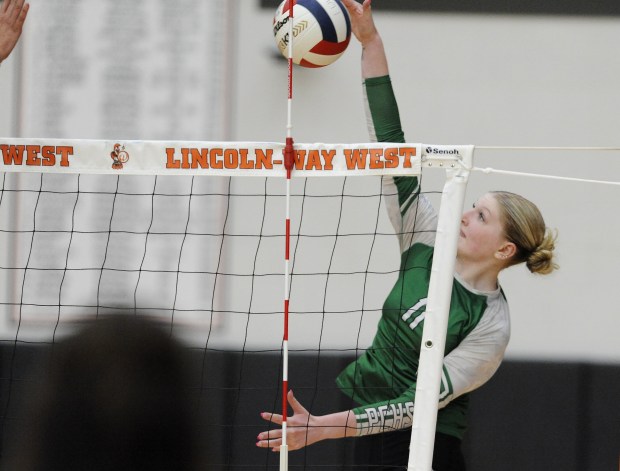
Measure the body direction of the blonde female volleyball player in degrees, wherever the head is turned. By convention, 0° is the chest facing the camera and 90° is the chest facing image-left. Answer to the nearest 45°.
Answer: approximately 45°
